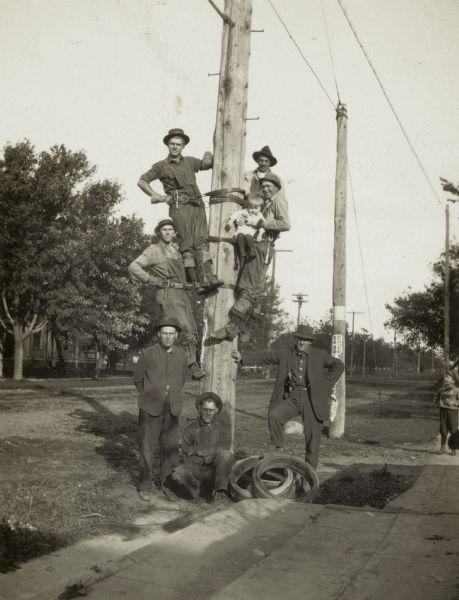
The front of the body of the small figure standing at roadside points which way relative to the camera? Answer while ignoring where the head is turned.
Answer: toward the camera

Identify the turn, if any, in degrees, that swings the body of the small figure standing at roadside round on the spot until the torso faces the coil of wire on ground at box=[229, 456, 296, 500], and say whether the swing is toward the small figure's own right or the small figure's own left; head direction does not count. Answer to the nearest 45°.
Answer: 0° — they already face it

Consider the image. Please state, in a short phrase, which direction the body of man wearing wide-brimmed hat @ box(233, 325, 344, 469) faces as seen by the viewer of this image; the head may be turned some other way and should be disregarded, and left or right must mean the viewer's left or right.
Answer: facing the viewer

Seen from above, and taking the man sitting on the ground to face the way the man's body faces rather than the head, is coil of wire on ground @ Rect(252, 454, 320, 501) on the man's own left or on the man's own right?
on the man's own left

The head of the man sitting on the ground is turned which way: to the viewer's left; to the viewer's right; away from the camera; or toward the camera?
toward the camera

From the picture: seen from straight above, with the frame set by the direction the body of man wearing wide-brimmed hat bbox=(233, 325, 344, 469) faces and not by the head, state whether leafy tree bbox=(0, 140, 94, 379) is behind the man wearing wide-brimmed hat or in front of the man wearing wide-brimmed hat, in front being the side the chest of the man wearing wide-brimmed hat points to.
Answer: behind

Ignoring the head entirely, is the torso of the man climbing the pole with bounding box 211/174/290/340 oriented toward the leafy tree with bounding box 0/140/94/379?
no

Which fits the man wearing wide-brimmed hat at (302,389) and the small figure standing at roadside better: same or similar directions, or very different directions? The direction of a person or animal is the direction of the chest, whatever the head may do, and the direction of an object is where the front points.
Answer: same or similar directions

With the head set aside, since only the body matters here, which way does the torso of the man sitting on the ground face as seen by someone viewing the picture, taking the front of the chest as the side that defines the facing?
toward the camera
